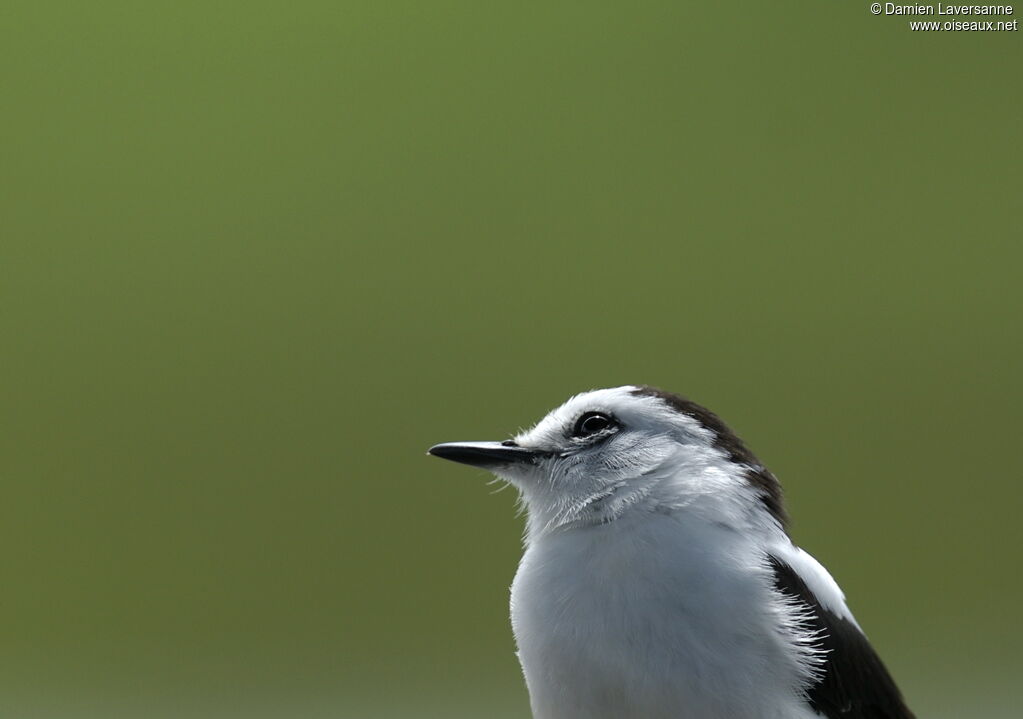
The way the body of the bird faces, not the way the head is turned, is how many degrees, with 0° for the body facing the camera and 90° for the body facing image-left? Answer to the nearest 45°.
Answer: approximately 45°
